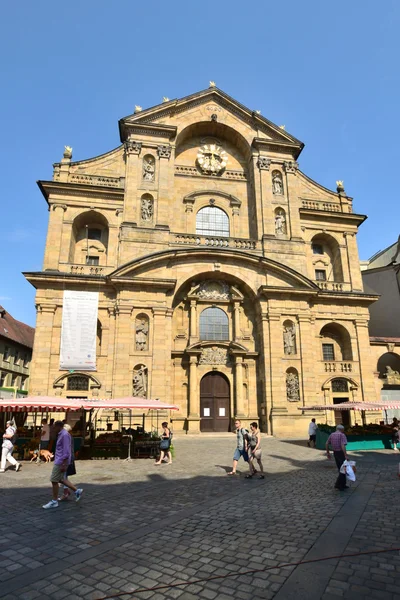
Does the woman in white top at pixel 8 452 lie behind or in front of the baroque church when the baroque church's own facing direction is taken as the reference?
in front

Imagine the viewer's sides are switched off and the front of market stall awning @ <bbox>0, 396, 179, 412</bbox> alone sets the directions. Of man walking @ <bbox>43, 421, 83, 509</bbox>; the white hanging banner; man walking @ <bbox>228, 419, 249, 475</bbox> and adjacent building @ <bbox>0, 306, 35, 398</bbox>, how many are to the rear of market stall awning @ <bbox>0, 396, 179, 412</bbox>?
2

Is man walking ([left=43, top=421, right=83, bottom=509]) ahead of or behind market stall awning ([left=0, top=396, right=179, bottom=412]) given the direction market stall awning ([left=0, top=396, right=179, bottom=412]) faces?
ahead

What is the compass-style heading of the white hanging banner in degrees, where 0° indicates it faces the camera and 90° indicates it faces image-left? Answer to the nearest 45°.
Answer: approximately 0°

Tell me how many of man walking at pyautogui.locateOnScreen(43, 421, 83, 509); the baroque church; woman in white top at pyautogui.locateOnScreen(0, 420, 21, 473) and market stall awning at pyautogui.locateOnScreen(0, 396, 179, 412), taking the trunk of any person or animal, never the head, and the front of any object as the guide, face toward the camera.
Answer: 2

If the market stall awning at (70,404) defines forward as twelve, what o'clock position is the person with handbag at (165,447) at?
The person with handbag is roughly at 10 o'clock from the market stall awning.

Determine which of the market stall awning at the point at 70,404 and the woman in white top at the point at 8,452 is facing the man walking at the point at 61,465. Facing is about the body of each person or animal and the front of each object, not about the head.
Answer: the market stall awning

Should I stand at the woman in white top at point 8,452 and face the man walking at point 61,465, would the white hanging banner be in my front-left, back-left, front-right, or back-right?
back-left

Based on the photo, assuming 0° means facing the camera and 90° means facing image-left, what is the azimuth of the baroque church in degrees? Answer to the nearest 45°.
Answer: approximately 0°

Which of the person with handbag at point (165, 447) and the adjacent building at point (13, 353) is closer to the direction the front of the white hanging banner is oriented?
the person with handbag

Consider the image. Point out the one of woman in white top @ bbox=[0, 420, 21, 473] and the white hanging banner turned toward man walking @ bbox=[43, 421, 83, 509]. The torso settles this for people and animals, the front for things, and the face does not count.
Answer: the white hanging banner

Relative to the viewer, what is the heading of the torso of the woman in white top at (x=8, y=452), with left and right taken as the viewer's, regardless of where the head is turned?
facing to the left of the viewer
